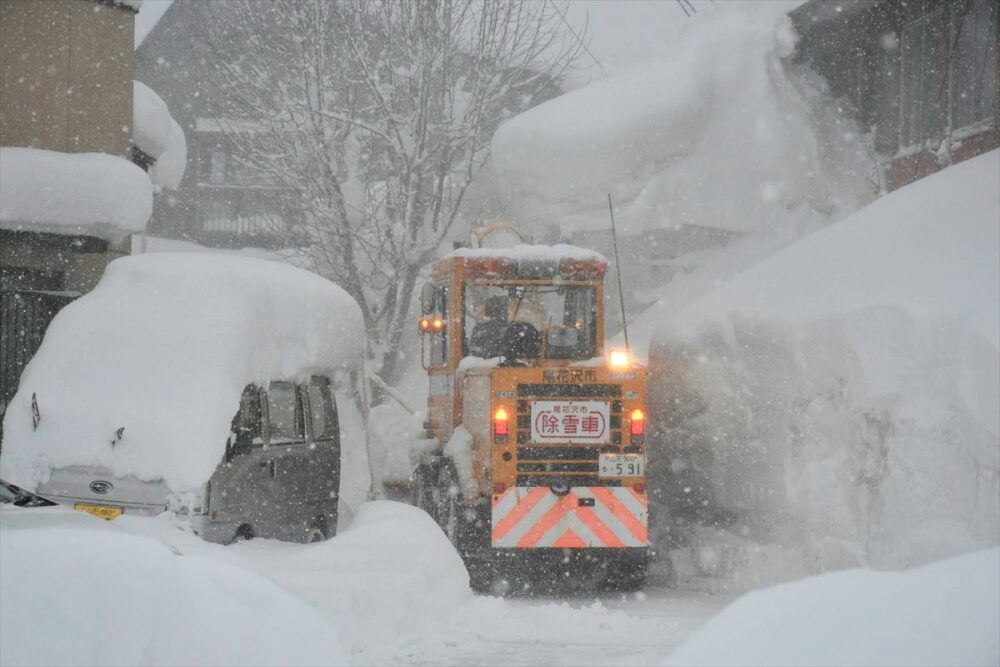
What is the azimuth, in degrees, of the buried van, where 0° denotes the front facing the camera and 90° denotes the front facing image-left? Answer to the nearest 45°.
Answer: approximately 45°

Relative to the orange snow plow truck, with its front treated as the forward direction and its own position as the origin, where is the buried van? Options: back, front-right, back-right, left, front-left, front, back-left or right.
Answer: back-left

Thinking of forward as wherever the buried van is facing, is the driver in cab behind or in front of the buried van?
behind

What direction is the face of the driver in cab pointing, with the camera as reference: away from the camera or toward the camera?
away from the camera

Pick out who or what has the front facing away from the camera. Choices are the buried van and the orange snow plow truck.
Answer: the orange snow plow truck

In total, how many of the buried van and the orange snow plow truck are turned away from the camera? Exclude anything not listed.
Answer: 1

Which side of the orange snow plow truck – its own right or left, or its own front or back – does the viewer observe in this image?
back

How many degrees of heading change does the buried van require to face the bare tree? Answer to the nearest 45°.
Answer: approximately 135° to its right

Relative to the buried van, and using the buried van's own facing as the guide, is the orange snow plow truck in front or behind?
behind
